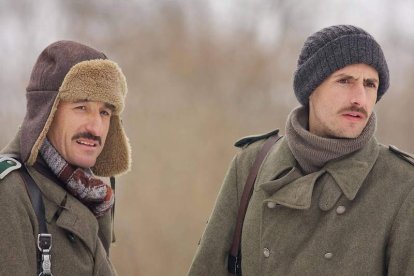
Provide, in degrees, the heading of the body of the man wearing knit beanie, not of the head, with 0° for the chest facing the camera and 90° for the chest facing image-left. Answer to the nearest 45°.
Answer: approximately 0°

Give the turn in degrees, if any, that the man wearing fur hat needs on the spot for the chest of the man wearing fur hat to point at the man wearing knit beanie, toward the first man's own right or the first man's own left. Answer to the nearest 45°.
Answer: approximately 45° to the first man's own left

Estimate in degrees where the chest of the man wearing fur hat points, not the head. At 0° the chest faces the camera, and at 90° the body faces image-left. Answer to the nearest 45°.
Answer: approximately 315°

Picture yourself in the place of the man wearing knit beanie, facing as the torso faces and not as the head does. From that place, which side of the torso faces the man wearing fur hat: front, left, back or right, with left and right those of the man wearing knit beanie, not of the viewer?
right
